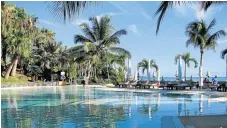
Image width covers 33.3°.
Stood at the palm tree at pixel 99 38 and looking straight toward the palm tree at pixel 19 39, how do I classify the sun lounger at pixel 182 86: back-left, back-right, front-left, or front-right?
back-left

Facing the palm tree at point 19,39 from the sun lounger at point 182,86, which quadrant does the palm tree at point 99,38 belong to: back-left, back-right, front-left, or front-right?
front-right

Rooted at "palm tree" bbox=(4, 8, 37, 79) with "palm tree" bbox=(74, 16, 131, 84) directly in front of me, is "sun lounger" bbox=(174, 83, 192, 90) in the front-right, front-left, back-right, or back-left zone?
front-right

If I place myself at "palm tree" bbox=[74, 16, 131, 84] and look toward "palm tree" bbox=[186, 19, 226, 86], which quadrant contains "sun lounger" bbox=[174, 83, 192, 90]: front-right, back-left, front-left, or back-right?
front-right
